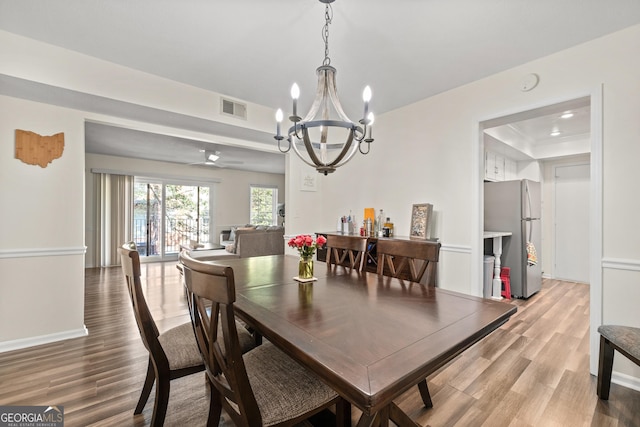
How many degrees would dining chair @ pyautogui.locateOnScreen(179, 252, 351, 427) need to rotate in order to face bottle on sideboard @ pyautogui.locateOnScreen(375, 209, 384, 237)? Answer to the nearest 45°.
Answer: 0° — it already faces it

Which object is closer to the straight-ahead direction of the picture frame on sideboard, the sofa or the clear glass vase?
the clear glass vase

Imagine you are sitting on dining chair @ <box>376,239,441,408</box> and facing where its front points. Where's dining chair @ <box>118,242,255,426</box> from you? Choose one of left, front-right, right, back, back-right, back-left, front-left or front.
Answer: front

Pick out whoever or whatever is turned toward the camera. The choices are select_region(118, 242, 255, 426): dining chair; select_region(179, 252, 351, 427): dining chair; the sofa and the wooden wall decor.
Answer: the wooden wall decor

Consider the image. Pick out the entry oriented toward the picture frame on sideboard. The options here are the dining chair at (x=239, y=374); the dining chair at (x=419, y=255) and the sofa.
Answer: the dining chair at (x=239, y=374)

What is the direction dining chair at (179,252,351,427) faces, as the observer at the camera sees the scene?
facing away from the viewer and to the right of the viewer

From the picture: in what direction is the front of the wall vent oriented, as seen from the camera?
facing the viewer and to the right of the viewer

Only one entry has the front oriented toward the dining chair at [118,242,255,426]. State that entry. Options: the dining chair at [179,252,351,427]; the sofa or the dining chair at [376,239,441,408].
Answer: the dining chair at [376,239,441,408]

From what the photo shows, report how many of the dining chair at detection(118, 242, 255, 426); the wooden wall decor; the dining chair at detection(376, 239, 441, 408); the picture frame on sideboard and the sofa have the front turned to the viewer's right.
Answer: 1

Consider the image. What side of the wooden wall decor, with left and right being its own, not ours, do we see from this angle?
front

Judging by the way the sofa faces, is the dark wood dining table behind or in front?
behind

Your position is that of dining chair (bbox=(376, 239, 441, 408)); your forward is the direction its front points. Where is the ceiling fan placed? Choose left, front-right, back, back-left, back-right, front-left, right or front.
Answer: right

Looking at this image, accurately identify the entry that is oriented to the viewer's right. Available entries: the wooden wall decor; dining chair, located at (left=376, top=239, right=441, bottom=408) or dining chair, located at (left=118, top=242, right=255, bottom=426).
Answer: dining chair, located at (left=118, top=242, right=255, bottom=426)

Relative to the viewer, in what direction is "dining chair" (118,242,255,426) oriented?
to the viewer's right

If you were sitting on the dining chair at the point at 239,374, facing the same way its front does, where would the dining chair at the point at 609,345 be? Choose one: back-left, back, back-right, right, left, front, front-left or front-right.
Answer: front-right

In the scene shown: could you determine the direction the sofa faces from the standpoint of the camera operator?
facing away from the viewer and to the left of the viewer

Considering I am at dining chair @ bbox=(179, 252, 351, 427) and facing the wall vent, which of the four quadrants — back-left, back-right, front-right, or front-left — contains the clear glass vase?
front-right
